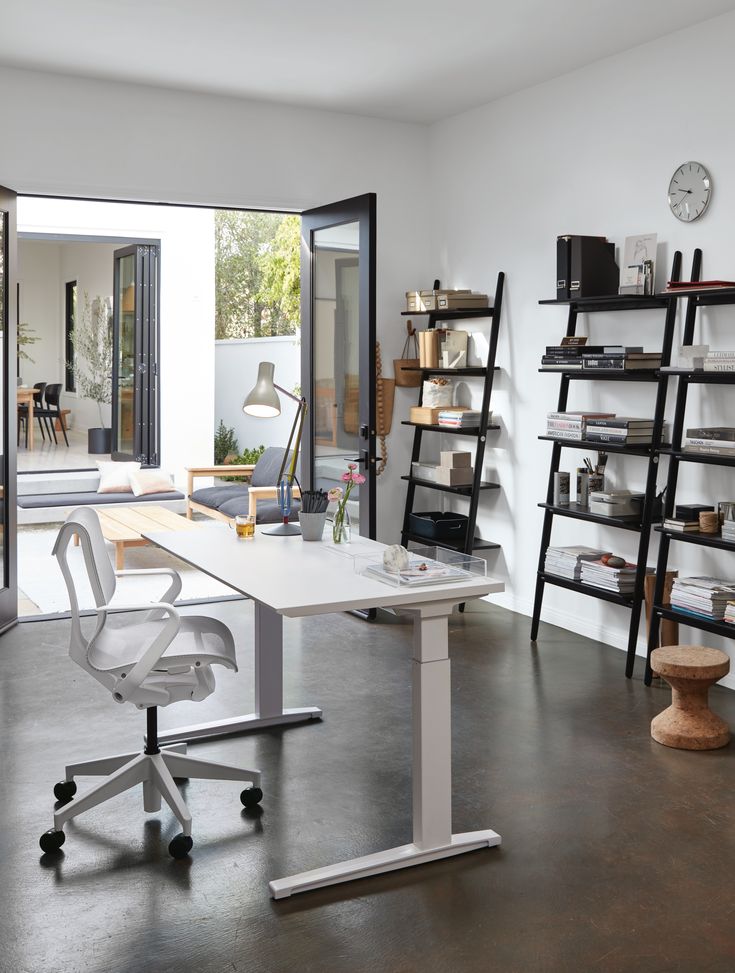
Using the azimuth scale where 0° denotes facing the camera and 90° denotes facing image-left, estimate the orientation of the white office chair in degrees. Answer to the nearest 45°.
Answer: approximately 270°

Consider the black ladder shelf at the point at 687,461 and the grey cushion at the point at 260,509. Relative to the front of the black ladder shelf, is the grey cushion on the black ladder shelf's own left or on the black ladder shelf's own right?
on the black ladder shelf's own right

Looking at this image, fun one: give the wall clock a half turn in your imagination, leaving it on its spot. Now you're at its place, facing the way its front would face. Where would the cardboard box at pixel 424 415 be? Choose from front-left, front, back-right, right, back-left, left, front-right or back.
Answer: left

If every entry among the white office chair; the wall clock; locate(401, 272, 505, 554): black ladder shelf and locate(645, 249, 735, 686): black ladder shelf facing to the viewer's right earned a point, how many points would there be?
1

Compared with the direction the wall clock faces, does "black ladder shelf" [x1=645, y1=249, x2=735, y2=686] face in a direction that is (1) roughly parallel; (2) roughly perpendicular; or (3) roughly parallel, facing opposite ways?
roughly parallel

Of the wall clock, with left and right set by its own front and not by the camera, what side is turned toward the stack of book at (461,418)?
right

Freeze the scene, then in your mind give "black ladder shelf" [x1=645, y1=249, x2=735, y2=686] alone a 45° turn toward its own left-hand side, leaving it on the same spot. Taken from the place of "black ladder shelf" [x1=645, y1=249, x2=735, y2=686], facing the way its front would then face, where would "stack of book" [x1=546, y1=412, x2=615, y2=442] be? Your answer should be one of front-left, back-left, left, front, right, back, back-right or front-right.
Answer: back-right

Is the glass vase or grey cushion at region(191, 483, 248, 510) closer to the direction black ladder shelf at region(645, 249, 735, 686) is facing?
the glass vase

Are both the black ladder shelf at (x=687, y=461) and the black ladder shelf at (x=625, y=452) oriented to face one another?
no

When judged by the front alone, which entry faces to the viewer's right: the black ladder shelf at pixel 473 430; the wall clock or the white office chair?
the white office chair

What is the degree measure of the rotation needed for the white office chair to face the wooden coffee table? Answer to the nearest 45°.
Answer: approximately 90° to its left

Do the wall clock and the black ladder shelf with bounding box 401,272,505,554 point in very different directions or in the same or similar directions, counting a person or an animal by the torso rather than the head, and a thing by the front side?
same or similar directions

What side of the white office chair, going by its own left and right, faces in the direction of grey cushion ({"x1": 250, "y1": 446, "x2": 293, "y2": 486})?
left

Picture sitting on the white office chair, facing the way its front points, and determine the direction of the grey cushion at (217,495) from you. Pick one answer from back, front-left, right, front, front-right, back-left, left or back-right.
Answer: left

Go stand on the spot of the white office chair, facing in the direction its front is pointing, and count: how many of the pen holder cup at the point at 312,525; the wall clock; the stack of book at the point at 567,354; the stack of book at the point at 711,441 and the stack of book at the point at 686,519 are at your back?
0

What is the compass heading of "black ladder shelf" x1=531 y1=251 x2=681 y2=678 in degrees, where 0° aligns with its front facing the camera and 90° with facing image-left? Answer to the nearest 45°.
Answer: approximately 45°

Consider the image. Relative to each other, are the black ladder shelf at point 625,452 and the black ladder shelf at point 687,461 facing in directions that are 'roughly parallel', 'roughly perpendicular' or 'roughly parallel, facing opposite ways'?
roughly parallel

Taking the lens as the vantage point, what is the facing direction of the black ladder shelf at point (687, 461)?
facing the viewer and to the left of the viewer

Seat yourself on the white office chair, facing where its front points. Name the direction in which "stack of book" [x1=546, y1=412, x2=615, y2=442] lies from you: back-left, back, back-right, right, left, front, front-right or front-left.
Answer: front-left
